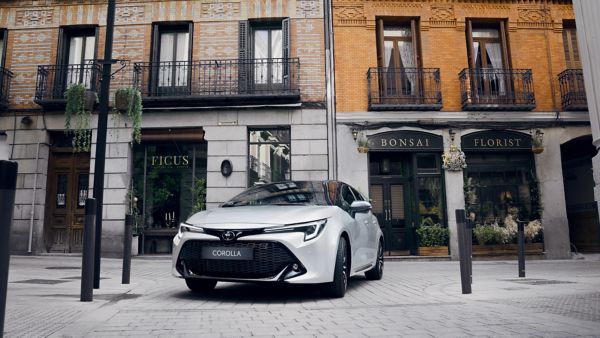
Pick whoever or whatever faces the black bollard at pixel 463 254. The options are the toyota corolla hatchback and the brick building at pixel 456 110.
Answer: the brick building

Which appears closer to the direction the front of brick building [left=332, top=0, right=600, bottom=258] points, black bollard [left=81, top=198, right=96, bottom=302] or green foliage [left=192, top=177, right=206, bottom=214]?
the black bollard

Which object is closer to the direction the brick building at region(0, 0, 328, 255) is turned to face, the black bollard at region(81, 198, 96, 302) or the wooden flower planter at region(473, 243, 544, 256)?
the black bollard

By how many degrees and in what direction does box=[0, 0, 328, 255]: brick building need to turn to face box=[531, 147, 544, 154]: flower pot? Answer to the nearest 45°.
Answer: approximately 90° to its left

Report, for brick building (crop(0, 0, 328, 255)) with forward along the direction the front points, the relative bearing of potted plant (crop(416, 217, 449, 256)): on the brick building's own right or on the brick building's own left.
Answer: on the brick building's own left

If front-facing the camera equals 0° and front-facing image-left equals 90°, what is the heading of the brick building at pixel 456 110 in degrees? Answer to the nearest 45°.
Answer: approximately 0°

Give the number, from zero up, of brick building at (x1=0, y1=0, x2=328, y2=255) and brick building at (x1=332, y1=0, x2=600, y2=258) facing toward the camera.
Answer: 2

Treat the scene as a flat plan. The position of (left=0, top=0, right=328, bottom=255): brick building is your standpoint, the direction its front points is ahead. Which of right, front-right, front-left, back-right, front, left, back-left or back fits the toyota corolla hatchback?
front

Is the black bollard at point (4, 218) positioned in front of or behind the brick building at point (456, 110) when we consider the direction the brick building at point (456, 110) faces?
in front

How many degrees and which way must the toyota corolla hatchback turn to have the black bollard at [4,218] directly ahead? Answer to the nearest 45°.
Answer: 0° — it already faces it

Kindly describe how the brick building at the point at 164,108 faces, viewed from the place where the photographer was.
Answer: facing the viewer

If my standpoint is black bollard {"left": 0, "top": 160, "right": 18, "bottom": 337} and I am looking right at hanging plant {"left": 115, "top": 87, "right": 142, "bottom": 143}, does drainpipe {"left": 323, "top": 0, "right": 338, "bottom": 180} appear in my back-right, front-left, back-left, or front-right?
front-right

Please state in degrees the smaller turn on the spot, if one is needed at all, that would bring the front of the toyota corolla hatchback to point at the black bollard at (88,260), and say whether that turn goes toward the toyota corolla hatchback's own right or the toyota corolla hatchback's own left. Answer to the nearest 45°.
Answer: approximately 45° to the toyota corolla hatchback's own right

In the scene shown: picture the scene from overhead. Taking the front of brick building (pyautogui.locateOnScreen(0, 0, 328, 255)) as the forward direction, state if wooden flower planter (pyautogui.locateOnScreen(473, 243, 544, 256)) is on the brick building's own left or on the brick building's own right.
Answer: on the brick building's own left
